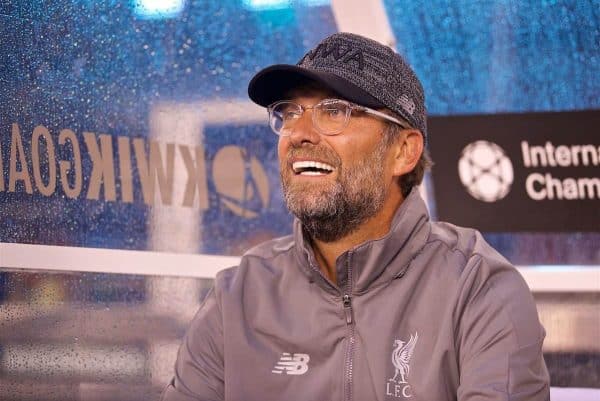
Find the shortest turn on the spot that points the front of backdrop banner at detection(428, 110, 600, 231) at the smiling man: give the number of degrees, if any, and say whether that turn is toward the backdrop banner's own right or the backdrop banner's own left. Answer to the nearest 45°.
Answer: approximately 45° to the backdrop banner's own right

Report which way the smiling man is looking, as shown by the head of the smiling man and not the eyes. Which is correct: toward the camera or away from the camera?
toward the camera

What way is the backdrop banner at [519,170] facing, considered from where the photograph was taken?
facing the viewer
